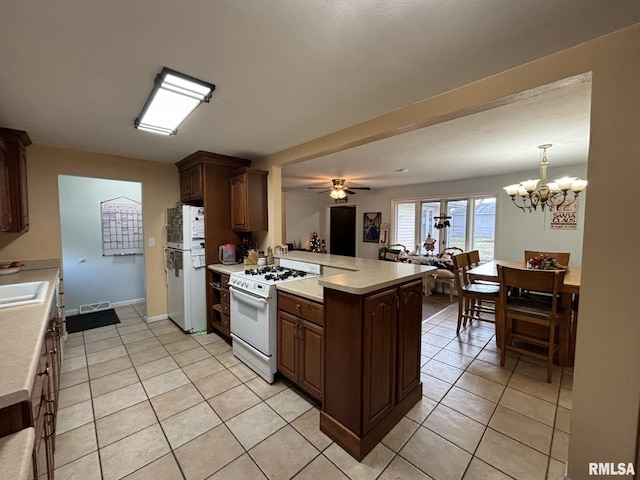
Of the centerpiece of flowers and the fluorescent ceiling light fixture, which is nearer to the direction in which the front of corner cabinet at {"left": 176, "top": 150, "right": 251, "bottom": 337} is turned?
the fluorescent ceiling light fixture

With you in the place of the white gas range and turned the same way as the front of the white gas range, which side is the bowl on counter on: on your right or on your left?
on your right

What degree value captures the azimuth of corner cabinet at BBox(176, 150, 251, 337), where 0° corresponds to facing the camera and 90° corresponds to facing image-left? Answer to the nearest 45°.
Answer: approximately 45°

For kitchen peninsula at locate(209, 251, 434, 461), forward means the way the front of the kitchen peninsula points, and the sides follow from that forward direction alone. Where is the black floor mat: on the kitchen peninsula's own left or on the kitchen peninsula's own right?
on the kitchen peninsula's own right

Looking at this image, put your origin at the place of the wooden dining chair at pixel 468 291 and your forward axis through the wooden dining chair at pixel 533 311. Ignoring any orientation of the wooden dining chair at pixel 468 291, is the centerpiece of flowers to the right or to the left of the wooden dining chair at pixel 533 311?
left

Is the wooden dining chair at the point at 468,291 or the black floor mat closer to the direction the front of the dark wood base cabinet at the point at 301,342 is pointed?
the black floor mat

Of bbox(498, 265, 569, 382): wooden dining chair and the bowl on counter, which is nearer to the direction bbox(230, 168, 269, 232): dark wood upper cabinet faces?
the bowl on counter

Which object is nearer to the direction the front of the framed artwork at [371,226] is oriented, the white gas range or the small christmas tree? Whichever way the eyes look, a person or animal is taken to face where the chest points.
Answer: the white gas range

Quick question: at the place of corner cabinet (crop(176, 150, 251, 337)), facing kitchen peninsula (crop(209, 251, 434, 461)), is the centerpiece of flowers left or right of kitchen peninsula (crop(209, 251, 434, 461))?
left
